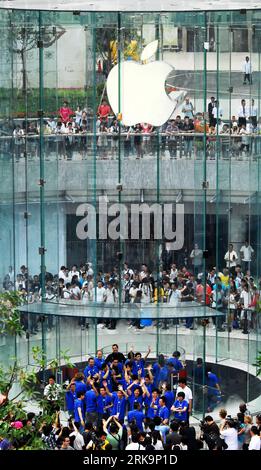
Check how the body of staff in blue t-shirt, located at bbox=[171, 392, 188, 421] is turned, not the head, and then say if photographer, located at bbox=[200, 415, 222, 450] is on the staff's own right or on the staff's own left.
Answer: on the staff's own left

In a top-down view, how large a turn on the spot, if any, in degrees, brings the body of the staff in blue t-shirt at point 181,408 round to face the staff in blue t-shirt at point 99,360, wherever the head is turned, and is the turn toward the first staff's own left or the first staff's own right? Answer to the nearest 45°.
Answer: approximately 90° to the first staff's own right

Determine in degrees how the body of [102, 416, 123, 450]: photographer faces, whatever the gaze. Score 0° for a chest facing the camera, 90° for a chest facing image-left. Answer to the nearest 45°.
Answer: approximately 180°

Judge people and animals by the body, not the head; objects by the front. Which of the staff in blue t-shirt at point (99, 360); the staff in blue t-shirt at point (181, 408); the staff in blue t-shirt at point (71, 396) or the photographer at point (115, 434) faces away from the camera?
the photographer

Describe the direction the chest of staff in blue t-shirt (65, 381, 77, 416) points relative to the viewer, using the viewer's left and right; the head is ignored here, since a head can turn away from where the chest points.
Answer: facing the viewer and to the right of the viewer

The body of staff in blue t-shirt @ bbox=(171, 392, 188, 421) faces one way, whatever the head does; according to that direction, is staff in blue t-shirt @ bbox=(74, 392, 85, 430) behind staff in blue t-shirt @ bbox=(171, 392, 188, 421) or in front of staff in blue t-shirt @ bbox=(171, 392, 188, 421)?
in front

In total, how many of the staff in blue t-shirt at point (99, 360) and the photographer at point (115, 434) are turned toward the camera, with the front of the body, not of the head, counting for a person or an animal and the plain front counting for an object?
1

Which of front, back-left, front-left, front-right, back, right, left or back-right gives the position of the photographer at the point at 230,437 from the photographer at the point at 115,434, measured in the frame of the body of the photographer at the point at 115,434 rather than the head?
right

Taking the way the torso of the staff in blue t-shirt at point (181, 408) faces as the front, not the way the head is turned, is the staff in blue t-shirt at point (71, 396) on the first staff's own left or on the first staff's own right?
on the first staff's own right
